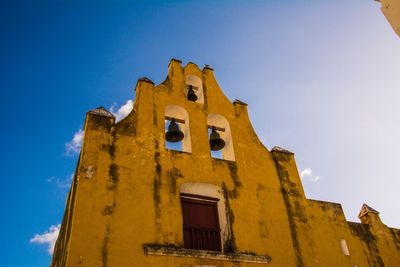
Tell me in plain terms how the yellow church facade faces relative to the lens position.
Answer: facing the viewer and to the right of the viewer
